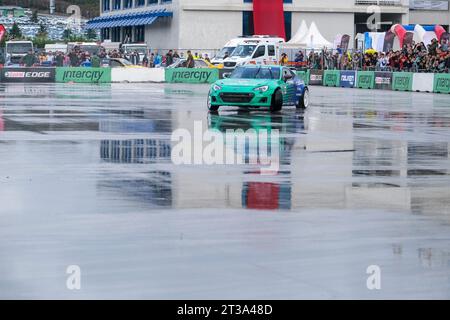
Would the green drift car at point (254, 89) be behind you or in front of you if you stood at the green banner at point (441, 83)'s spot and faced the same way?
in front

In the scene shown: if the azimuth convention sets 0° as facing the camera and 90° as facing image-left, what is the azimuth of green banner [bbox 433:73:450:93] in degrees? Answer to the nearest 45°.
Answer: approximately 0°
